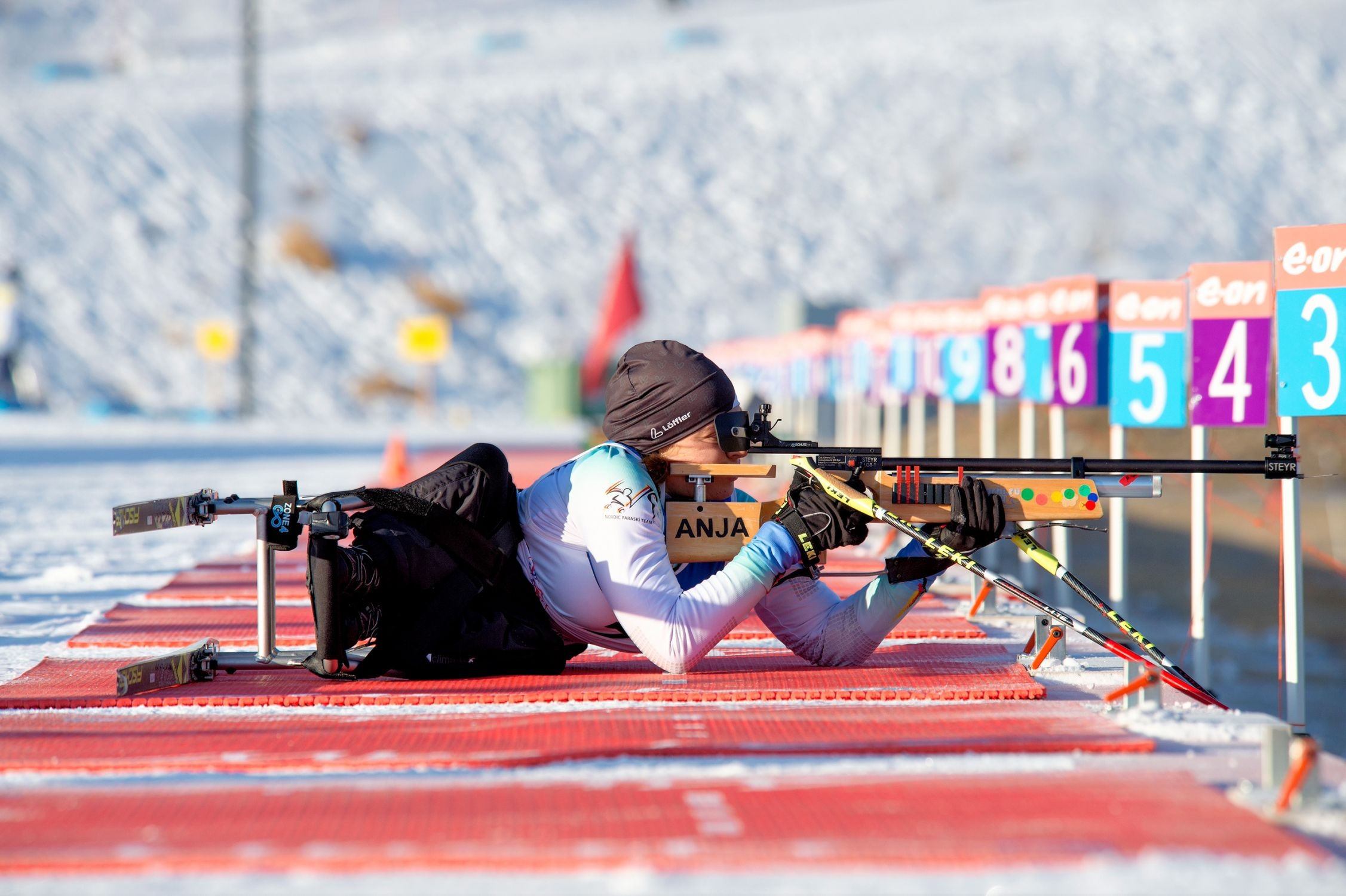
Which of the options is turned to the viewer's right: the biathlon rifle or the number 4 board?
the biathlon rifle

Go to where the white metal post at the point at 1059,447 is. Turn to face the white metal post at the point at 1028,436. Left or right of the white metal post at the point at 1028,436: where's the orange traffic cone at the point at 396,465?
left

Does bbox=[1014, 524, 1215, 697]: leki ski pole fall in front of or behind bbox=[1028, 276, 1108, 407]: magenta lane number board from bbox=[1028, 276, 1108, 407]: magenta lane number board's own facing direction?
in front

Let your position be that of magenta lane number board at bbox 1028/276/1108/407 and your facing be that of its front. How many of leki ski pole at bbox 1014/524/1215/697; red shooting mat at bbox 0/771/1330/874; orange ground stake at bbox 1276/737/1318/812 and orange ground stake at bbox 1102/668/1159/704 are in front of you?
4

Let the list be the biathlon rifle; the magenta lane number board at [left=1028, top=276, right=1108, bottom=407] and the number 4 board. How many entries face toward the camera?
2

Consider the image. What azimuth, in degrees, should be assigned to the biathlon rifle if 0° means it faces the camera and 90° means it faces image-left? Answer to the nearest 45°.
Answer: approximately 270°

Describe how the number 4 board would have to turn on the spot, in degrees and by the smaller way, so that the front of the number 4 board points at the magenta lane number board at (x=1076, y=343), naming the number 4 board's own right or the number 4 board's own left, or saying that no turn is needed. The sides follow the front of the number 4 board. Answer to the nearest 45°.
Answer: approximately 135° to the number 4 board's own right

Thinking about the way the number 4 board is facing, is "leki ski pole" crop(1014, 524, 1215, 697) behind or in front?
in front

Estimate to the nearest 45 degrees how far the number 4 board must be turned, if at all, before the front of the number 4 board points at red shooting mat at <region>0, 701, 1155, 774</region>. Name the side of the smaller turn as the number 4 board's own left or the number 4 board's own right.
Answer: approximately 45° to the number 4 board's own right

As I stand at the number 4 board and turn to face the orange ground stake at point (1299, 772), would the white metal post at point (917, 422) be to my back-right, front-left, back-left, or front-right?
back-right

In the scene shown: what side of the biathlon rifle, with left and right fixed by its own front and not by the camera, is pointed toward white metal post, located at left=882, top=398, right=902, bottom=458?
left

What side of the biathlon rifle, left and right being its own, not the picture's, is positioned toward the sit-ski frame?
back

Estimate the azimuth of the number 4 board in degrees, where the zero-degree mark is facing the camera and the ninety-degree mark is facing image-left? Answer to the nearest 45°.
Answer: approximately 0°

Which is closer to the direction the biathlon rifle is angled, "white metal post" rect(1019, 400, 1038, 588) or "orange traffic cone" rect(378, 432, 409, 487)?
the white metal post

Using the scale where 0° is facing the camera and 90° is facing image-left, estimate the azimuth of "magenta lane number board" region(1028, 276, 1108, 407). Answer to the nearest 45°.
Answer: approximately 0°
